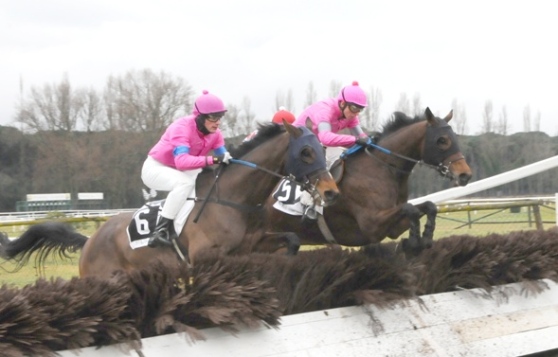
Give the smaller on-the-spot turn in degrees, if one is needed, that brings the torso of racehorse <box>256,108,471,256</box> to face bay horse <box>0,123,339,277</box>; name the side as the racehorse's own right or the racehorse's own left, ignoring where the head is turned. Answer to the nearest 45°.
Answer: approximately 135° to the racehorse's own right

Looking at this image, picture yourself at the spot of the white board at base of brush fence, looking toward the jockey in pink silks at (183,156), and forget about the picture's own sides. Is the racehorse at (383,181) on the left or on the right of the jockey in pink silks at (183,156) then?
right

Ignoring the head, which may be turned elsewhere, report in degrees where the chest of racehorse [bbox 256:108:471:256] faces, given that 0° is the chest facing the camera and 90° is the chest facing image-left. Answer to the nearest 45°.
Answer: approximately 270°

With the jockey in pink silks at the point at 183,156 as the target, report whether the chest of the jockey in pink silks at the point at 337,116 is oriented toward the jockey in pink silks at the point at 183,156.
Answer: no

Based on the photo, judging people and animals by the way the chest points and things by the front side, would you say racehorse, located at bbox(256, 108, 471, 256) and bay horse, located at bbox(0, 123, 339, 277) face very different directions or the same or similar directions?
same or similar directions

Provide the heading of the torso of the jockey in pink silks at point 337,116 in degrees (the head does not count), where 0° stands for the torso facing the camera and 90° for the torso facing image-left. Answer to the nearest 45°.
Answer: approximately 315°

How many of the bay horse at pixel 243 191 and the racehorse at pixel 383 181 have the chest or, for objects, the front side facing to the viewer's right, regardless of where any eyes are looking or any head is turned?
2

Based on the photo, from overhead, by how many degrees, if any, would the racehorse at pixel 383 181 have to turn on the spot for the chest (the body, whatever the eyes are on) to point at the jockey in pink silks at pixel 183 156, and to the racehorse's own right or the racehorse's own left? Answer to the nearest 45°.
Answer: approximately 135° to the racehorse's own right

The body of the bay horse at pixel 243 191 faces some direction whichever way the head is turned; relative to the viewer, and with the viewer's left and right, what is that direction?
facing to the right of the viewer

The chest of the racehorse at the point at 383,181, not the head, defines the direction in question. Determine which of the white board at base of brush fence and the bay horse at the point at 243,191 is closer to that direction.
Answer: the white board at base of brush fence
